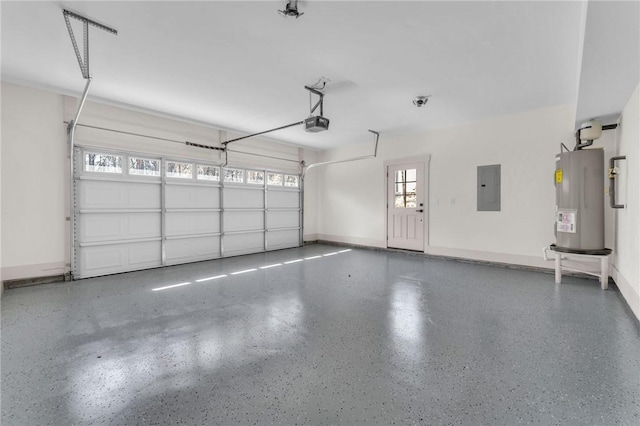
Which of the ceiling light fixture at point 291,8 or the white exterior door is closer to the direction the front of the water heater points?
the ceiling light fixture

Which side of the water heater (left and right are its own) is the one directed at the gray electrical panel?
right

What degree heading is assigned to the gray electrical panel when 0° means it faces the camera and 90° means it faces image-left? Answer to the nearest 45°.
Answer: approximately 0°

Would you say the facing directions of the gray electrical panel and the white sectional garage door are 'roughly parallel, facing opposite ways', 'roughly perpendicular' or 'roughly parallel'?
roughly perpendicular

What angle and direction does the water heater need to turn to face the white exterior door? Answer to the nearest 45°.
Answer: approximately 45° to its right

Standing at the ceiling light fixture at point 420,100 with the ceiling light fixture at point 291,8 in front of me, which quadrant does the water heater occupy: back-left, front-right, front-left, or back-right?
back-left

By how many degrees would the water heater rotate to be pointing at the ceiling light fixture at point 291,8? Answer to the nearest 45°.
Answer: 0° — it already faces it

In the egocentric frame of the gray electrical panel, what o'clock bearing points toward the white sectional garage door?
The white sectional garage door is roughly at 2 o'clock from the gray electrical panel.

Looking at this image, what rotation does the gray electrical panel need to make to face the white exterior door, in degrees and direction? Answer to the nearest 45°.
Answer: approximately 90° to its right
